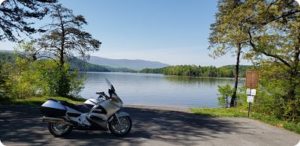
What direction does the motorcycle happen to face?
to the viewer's right

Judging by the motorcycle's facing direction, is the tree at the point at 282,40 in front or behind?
in front
